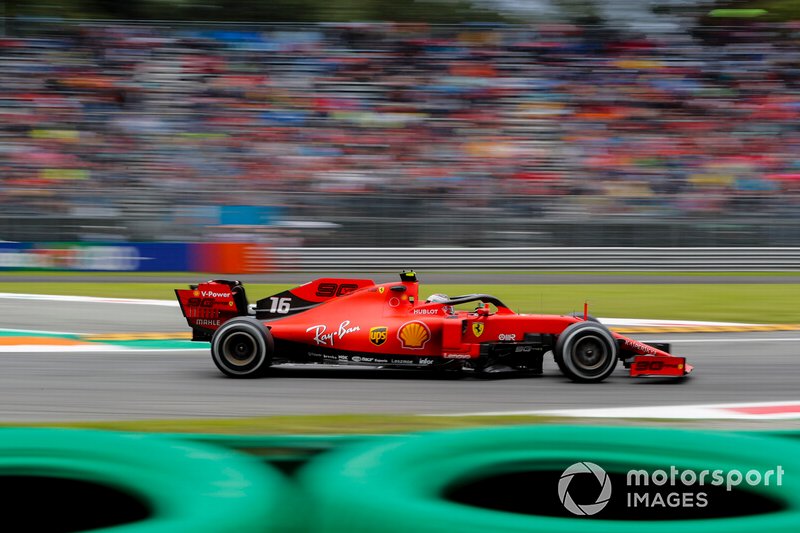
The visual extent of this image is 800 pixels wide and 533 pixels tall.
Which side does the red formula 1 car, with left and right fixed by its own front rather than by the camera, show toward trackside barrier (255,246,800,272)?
left

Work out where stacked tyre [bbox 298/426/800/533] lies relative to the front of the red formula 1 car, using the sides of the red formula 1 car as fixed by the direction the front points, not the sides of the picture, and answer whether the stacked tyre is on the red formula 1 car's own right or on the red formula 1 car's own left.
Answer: on the red formula 1 car's own right

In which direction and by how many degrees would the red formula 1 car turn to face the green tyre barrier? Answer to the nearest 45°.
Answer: approximately 90° to its right

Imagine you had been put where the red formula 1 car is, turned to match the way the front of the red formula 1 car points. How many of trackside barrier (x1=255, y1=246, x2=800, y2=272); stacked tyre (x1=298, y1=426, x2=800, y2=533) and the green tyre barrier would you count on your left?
1

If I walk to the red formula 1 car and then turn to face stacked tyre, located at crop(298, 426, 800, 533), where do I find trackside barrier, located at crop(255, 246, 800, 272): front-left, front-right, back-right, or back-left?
back-left

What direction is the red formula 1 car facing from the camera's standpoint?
to the viewer's right
